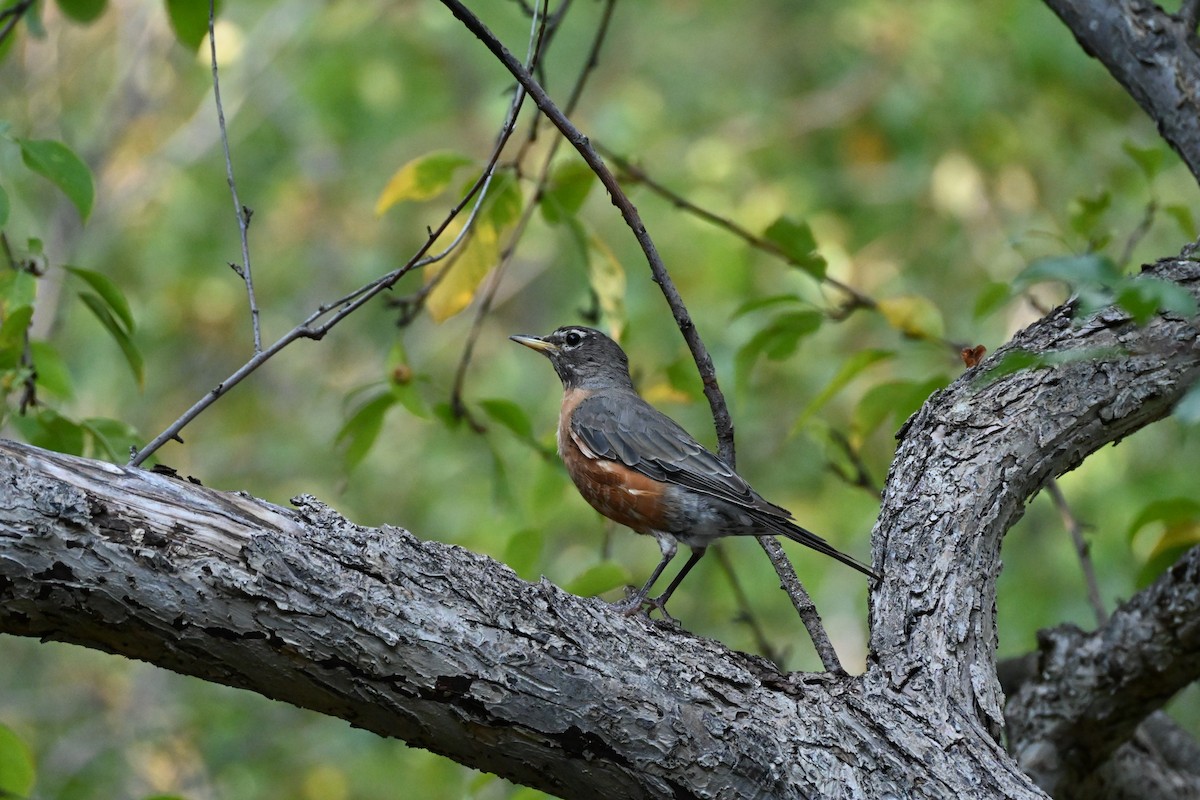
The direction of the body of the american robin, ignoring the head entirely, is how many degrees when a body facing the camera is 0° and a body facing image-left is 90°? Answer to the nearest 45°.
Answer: approximately 90°

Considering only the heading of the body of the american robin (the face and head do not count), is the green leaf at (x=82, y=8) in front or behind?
in front
